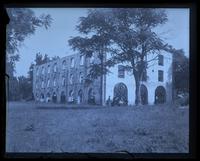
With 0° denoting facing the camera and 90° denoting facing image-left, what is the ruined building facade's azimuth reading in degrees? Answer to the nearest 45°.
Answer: approximately 45°
